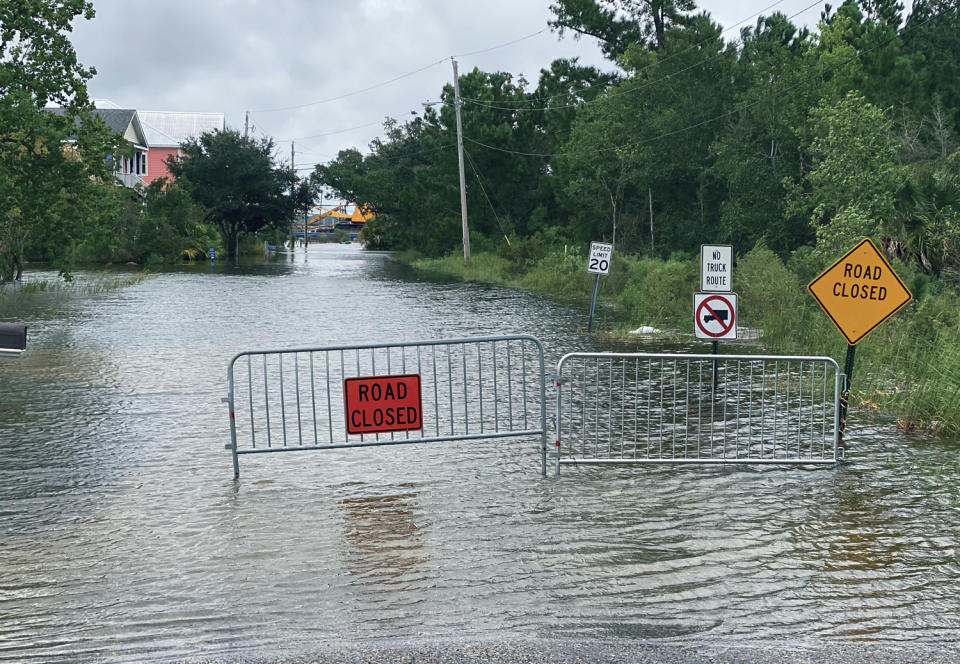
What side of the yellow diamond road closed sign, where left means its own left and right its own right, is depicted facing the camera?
front

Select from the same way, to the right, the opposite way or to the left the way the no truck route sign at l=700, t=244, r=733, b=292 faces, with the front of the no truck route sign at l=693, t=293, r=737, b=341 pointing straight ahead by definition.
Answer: the same way

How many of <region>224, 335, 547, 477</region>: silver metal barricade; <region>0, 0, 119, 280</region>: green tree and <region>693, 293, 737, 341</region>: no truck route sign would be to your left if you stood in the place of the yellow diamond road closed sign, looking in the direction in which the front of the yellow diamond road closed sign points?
0

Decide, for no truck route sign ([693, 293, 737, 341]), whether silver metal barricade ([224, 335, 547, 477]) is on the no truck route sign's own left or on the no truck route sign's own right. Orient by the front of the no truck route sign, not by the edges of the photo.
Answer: on the no truck route sign's own right

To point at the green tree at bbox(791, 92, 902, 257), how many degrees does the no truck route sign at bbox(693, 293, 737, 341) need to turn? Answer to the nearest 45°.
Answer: approximately 180°

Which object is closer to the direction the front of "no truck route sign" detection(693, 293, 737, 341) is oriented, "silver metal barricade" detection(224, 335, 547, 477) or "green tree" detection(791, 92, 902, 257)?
the silver metal barricade

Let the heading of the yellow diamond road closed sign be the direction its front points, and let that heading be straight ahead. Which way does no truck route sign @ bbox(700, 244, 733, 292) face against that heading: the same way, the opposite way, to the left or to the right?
the same way

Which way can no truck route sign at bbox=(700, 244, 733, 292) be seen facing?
toward the camera

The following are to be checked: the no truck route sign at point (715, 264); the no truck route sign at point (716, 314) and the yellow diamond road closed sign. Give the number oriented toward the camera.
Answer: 3

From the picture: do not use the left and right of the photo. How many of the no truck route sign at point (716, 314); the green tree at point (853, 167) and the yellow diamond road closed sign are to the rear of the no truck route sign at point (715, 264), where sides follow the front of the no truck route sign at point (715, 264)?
1

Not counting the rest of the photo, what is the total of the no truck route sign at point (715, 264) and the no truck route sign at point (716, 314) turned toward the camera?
2

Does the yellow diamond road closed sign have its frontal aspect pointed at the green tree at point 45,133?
no

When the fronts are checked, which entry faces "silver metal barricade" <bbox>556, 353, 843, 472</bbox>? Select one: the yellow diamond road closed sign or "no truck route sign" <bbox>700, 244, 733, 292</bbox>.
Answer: the no truck route sign

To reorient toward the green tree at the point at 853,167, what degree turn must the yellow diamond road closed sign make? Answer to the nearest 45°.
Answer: approximately 180°
